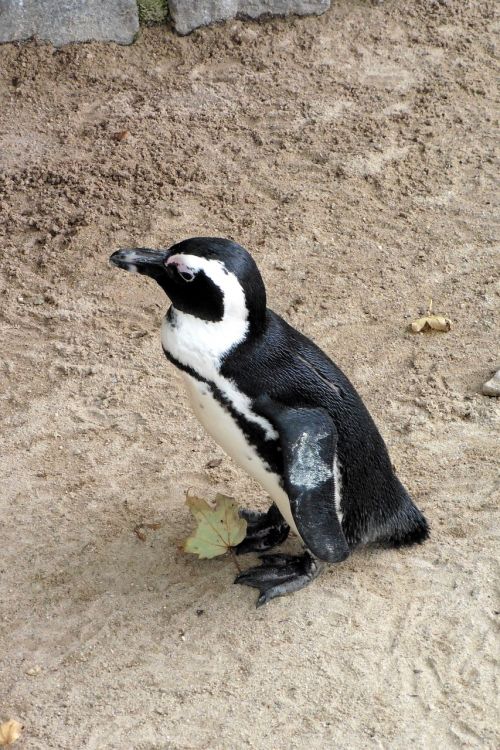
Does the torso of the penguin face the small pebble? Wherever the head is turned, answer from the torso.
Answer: no

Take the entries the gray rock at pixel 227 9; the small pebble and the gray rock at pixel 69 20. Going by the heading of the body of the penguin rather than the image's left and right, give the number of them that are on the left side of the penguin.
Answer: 0

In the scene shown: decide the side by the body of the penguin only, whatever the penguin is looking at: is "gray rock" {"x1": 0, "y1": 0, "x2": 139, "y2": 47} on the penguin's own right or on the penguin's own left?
on the penguin's own right

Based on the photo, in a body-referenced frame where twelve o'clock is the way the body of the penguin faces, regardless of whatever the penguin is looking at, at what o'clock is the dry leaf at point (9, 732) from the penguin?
The dry leaf is roughly at 10 o'clock from the penguin.

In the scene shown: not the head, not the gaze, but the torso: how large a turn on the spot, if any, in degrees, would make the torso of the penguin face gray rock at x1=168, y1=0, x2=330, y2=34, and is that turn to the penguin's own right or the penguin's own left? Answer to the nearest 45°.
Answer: approximately 90° to the penguin's own right

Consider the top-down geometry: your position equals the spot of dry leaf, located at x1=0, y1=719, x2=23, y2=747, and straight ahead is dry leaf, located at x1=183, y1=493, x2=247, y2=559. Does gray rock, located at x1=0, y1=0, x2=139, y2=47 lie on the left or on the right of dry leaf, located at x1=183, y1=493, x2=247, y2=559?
left

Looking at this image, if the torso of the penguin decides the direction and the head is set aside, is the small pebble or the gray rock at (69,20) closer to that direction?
the gray rock

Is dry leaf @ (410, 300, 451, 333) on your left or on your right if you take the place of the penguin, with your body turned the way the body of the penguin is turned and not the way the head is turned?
on your right

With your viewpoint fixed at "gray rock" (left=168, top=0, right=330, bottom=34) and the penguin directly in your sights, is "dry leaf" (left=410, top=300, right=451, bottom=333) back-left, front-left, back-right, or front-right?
front-left

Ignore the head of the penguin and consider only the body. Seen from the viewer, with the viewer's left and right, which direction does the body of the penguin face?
facing to the left of the viewer
